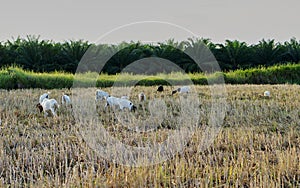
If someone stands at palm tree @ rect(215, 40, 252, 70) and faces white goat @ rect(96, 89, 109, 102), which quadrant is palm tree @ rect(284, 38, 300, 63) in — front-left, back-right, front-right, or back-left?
back-left

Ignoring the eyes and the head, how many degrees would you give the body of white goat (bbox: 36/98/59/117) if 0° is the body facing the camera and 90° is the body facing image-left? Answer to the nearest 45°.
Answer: approximately 90°
